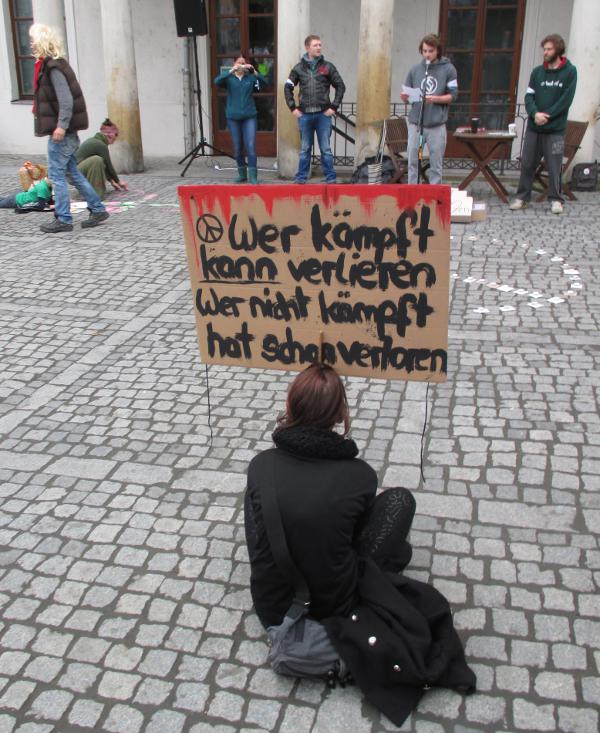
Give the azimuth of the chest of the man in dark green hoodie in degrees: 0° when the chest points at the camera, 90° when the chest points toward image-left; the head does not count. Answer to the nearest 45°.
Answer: approximately 45°

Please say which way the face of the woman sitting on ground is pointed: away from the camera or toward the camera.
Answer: away from the camera

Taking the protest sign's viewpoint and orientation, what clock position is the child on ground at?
The child on ground is roughly at 5 o'clock from the protest sign.

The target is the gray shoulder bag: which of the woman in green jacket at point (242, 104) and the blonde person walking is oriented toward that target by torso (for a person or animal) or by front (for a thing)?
the woman in green jacket

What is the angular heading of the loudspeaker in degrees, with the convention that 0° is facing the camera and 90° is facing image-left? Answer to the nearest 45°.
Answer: approximately 0°
